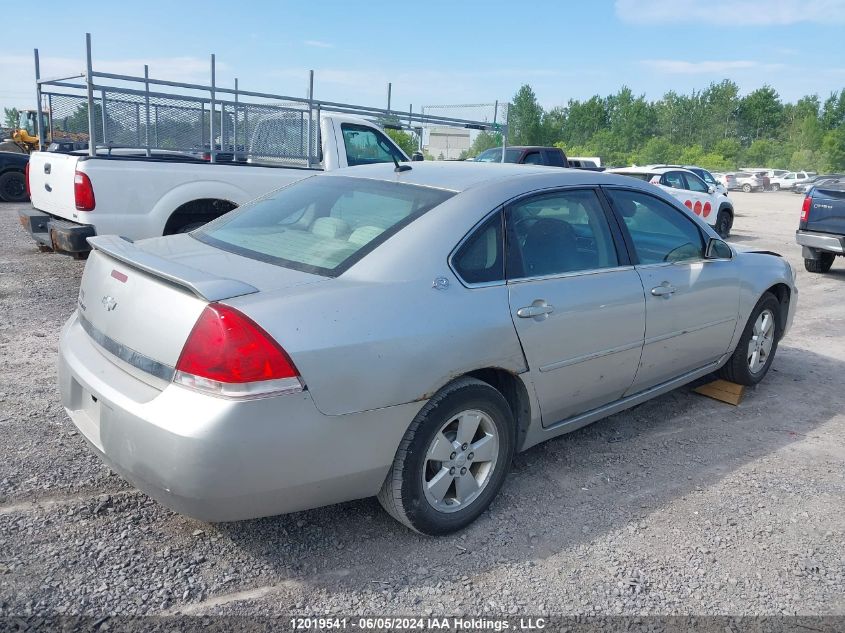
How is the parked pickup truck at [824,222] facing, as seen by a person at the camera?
facing away from the viewer and to the right of the viewer

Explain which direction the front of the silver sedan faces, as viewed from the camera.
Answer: facing away from the viewer and to the right of the viewer

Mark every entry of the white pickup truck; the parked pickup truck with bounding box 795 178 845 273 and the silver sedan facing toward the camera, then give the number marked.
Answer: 0

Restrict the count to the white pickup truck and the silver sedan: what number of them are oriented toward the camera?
0

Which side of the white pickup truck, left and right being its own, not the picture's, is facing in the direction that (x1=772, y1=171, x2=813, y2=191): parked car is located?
front

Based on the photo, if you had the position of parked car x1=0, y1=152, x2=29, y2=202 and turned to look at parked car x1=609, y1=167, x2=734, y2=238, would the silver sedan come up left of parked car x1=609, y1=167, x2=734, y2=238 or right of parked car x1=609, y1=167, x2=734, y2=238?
right

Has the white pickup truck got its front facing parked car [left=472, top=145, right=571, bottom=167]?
yes

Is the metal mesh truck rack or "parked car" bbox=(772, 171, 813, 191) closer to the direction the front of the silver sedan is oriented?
the parked car

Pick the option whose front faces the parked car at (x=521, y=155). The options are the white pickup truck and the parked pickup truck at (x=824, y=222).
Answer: the white pickup truck

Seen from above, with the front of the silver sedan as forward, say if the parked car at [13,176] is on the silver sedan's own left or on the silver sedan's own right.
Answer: on the silver sedan's own left

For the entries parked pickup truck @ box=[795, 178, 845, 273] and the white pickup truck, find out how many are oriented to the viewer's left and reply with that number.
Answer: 0

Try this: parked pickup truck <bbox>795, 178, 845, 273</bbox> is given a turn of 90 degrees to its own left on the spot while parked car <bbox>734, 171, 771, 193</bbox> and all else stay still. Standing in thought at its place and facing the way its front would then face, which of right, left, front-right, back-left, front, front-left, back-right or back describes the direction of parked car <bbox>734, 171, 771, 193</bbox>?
front-right

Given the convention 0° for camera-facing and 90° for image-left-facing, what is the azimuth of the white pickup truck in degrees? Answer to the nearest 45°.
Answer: approximately 225°

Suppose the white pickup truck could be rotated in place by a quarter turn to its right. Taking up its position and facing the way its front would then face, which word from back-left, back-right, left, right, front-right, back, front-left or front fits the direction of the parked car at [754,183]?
left

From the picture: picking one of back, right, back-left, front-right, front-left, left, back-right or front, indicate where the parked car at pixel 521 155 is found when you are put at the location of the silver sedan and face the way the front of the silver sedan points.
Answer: front-left

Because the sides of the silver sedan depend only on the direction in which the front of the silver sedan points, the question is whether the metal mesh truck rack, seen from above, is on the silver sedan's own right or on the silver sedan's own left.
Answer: on the silver sedan's own left
